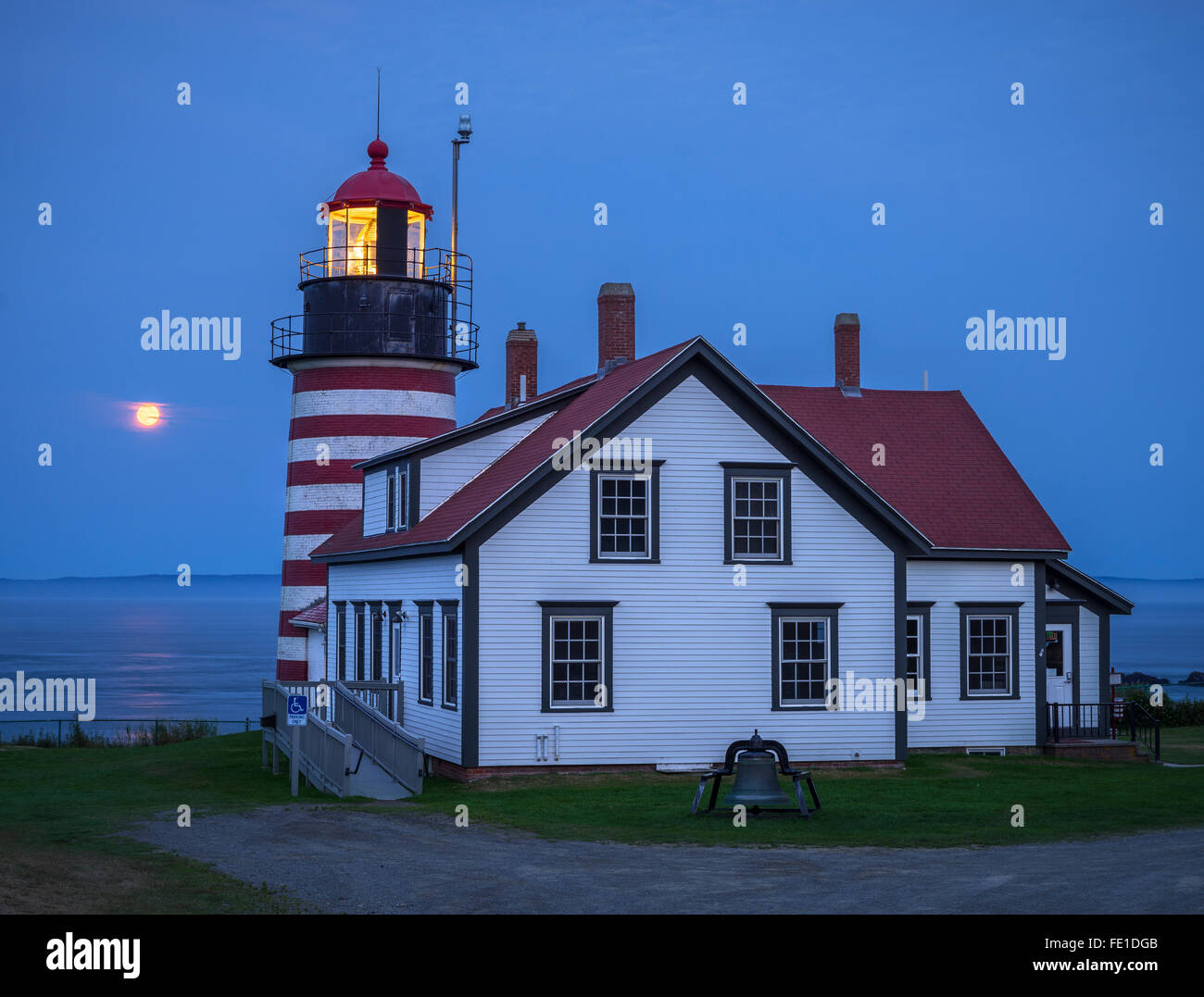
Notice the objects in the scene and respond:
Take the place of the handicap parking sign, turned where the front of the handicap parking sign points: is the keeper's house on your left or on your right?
on your left

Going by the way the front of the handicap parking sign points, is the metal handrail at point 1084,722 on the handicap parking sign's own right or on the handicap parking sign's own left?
on the handicap parking sign's own left

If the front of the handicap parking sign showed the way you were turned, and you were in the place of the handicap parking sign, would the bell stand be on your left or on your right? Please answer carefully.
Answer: on your left

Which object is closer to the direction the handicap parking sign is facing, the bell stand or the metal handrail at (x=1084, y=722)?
the bell stand

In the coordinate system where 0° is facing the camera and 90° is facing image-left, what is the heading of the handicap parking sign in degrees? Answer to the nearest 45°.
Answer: approximately 0°

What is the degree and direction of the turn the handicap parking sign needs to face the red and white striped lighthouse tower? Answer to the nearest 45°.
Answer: approximately 180°
